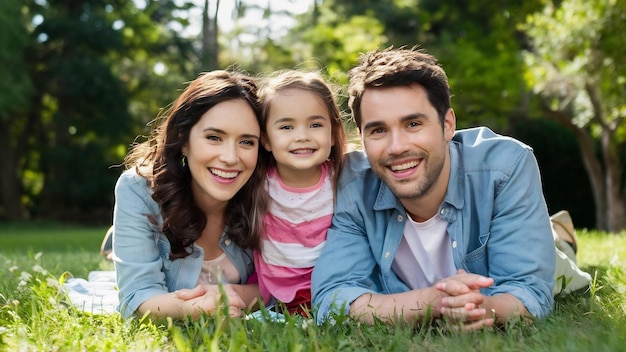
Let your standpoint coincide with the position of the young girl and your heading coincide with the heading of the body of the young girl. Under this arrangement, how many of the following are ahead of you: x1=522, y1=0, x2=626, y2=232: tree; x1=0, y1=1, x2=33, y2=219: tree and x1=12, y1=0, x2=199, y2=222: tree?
0

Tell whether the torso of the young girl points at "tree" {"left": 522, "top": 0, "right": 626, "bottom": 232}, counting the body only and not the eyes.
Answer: no

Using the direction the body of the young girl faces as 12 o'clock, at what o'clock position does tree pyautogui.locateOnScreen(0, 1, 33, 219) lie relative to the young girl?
The tree is roughly at 5 o'clock from the young girl.

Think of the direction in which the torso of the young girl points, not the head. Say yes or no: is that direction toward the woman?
no

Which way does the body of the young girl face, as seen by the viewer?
toward the camera

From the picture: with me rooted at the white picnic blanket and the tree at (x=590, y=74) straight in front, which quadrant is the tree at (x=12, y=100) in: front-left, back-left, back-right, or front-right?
front-left

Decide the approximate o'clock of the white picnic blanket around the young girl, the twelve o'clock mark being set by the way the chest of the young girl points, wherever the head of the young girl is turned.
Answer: The white picnic blanket is roughly at 3 o'clock from the young girl.

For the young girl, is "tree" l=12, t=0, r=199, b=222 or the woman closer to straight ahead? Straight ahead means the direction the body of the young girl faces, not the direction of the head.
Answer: the woman

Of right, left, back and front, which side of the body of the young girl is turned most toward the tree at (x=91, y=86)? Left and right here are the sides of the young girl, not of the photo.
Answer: back
